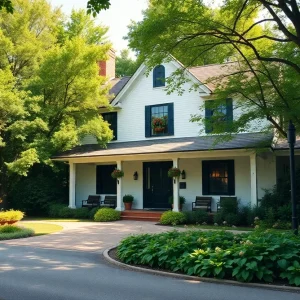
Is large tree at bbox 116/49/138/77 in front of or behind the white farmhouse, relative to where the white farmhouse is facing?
behind

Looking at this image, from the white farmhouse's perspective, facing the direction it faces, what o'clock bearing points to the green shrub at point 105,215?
The green shrub is roughly at 2 o'clock from the white farmhouse.

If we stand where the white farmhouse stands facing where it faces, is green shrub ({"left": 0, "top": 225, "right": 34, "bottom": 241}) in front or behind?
in front

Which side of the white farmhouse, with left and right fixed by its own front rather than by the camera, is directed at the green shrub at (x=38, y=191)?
right

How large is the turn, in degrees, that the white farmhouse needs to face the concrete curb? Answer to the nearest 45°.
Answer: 0° — it already faces it

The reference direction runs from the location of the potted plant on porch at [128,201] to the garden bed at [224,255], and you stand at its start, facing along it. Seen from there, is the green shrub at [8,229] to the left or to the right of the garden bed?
right

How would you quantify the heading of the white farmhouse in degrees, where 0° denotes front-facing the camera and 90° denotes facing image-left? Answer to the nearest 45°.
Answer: approximately 0°

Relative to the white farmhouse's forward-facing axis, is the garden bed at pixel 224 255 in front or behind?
in front

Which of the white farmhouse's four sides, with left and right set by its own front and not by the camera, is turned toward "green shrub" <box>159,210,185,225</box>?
front
